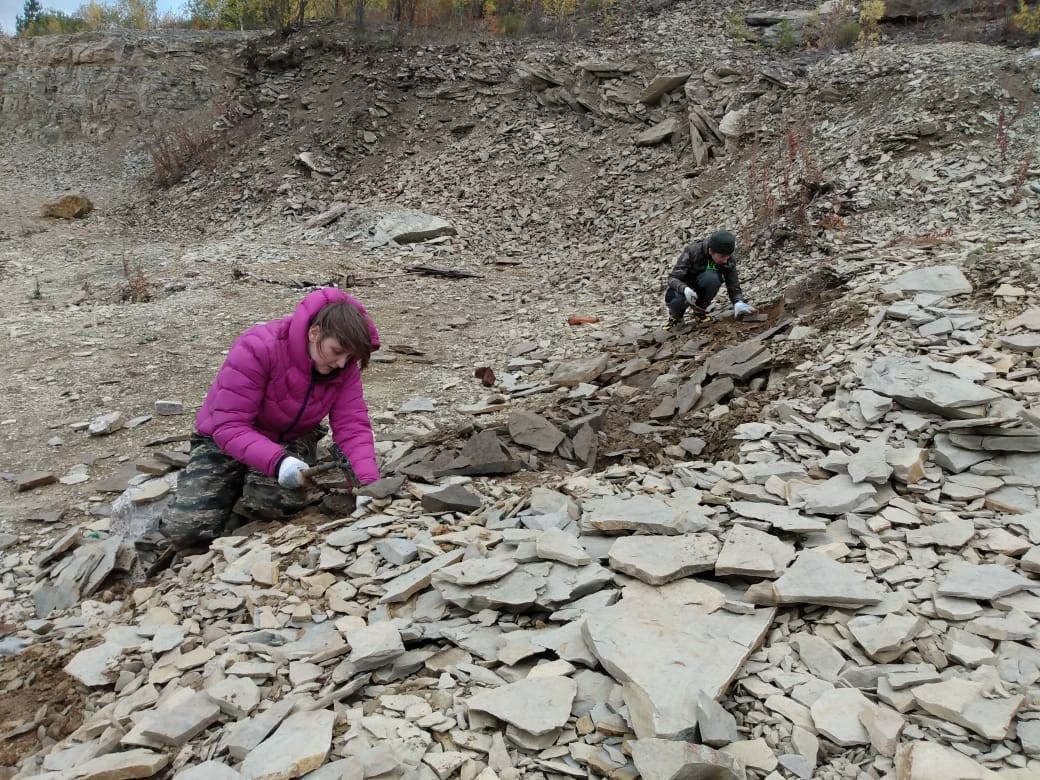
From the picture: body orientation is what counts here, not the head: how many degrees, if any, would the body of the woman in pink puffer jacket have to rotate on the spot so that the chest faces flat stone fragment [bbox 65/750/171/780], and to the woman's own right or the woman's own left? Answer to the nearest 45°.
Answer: approximately 45° to the woman's own right

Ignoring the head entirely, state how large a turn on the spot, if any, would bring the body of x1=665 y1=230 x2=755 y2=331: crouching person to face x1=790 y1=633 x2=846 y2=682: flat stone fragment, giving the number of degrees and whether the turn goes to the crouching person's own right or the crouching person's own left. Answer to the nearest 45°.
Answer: approximately 45° to the crouching person's own right

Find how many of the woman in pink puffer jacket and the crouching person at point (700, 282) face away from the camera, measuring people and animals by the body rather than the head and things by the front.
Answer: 0

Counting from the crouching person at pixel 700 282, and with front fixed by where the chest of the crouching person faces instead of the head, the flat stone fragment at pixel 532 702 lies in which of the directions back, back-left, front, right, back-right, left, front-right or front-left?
front-right

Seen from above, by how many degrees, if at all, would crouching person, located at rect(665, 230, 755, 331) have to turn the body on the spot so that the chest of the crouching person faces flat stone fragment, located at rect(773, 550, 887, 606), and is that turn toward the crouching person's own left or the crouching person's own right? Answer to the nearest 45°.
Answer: approximately 45° to the crouching person's own right

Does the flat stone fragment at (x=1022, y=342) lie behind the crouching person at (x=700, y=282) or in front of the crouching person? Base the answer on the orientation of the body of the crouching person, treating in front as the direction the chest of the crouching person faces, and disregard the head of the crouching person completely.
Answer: in front

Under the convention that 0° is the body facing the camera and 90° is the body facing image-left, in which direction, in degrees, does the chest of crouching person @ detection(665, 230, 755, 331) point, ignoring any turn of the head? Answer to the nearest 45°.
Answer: approximately 315°
